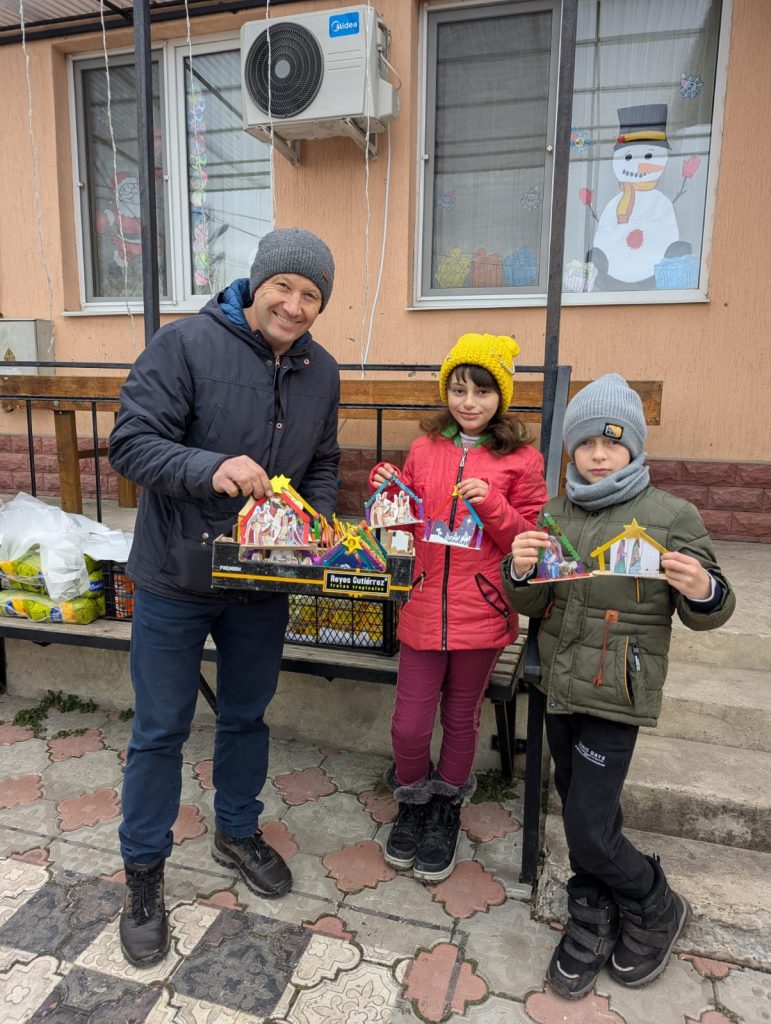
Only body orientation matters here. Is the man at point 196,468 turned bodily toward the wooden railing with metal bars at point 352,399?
no

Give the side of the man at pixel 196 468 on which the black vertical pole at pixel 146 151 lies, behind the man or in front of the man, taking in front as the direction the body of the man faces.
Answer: behind

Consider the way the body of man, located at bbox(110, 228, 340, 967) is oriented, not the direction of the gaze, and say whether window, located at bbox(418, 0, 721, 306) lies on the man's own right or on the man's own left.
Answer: on the man's own left

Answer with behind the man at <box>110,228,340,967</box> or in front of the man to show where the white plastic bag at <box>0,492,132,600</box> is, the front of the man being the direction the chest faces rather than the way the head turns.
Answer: behind

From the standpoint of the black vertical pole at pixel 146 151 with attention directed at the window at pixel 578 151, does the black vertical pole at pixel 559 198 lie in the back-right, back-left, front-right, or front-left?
front-right

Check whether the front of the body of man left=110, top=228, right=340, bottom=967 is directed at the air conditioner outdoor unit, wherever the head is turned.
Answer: no

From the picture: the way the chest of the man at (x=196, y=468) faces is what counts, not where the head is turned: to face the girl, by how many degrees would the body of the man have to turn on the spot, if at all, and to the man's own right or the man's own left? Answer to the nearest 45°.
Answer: approximately 45° to the man's own left

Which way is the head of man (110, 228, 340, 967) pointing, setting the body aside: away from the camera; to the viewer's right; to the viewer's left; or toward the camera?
toward the camera

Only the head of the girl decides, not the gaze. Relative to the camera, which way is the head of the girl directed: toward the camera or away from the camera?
toward the camera

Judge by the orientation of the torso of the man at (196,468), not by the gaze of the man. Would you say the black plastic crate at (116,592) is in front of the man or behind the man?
behind

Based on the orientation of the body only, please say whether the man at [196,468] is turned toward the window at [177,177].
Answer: no

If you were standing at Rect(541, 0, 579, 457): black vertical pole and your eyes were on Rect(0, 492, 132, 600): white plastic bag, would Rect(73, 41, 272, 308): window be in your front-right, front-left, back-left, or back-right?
front-right

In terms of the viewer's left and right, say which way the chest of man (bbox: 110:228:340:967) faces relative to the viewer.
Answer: facing the viewer and to the right of the viewer

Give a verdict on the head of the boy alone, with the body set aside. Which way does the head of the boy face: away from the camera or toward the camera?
toward the camera

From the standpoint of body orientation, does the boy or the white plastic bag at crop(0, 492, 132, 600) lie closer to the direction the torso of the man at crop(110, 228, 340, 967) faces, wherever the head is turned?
the boy
